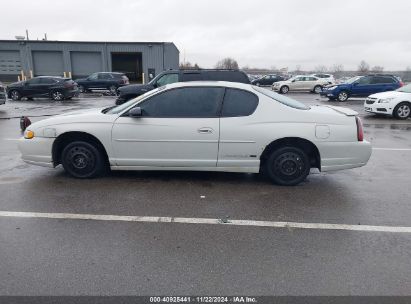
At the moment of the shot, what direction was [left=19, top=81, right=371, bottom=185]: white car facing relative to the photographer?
facing to the left of the viewer

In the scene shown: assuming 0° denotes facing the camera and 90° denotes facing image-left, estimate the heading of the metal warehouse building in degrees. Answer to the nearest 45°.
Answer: approximately 0°

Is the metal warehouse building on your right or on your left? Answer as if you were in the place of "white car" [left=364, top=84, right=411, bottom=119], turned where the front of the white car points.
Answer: on your right

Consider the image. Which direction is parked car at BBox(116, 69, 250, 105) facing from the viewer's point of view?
to the viewer's left

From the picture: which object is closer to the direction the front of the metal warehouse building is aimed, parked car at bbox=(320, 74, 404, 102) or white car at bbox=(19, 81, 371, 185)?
the white car

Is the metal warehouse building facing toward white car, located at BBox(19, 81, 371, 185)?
yes

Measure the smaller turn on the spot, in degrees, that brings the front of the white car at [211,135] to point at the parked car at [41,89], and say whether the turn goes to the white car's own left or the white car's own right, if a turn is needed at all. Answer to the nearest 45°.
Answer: approximately 45° to the white car's own right

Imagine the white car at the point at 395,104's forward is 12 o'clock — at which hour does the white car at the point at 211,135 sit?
the white car at the point at 211,135 is roughly at 11 o'clock from the white car at the point at 395,104.

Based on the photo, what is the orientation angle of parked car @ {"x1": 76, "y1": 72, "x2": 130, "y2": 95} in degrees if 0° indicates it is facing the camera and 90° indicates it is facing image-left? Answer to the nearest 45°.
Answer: approximately 135°

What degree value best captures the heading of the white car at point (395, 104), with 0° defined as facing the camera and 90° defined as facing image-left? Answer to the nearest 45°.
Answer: approximately 45°

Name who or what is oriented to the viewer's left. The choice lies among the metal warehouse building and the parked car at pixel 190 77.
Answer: the parked car

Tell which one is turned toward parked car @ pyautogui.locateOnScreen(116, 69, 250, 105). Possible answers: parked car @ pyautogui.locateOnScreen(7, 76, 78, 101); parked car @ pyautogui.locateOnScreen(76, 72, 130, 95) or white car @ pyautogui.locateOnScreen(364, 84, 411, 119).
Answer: the white car

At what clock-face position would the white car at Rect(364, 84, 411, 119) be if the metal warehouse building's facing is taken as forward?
The white car is roughly at 11 o'clock from the metal warehouse building.

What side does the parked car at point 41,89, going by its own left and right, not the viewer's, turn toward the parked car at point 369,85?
back
